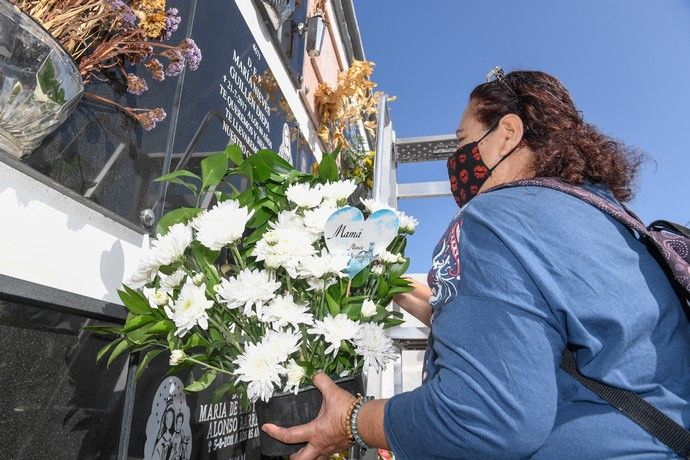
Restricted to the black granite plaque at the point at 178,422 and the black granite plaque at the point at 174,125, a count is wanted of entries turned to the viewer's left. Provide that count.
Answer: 0

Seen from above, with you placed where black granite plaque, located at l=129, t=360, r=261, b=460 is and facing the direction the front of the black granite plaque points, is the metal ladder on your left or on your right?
on your left

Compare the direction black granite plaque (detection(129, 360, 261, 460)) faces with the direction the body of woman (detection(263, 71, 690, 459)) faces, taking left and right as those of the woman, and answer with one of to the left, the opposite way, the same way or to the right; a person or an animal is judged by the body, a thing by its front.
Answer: the opposite way

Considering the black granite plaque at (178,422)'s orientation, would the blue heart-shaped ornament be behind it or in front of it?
in front

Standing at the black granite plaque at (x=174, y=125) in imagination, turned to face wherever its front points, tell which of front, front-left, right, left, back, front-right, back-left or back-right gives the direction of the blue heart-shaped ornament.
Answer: front

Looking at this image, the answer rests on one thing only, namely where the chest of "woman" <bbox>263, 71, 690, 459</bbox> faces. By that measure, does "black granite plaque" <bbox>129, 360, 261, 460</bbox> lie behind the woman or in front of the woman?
in front

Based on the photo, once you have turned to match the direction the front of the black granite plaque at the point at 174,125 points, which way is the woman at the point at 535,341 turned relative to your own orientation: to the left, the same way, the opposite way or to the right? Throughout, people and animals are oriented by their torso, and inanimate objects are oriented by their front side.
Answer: the opposite way

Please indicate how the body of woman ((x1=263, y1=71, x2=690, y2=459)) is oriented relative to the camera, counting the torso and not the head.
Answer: to the viewer's left

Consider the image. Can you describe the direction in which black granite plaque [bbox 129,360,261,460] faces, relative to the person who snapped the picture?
facing the viewer and to the right of the viewer

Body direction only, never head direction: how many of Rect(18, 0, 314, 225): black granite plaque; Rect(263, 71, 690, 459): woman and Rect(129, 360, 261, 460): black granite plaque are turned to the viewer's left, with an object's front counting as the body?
1

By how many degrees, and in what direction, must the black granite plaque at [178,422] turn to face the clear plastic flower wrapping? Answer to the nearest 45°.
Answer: approximately 45° to its right

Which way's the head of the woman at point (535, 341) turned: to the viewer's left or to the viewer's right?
to the viewer's left
